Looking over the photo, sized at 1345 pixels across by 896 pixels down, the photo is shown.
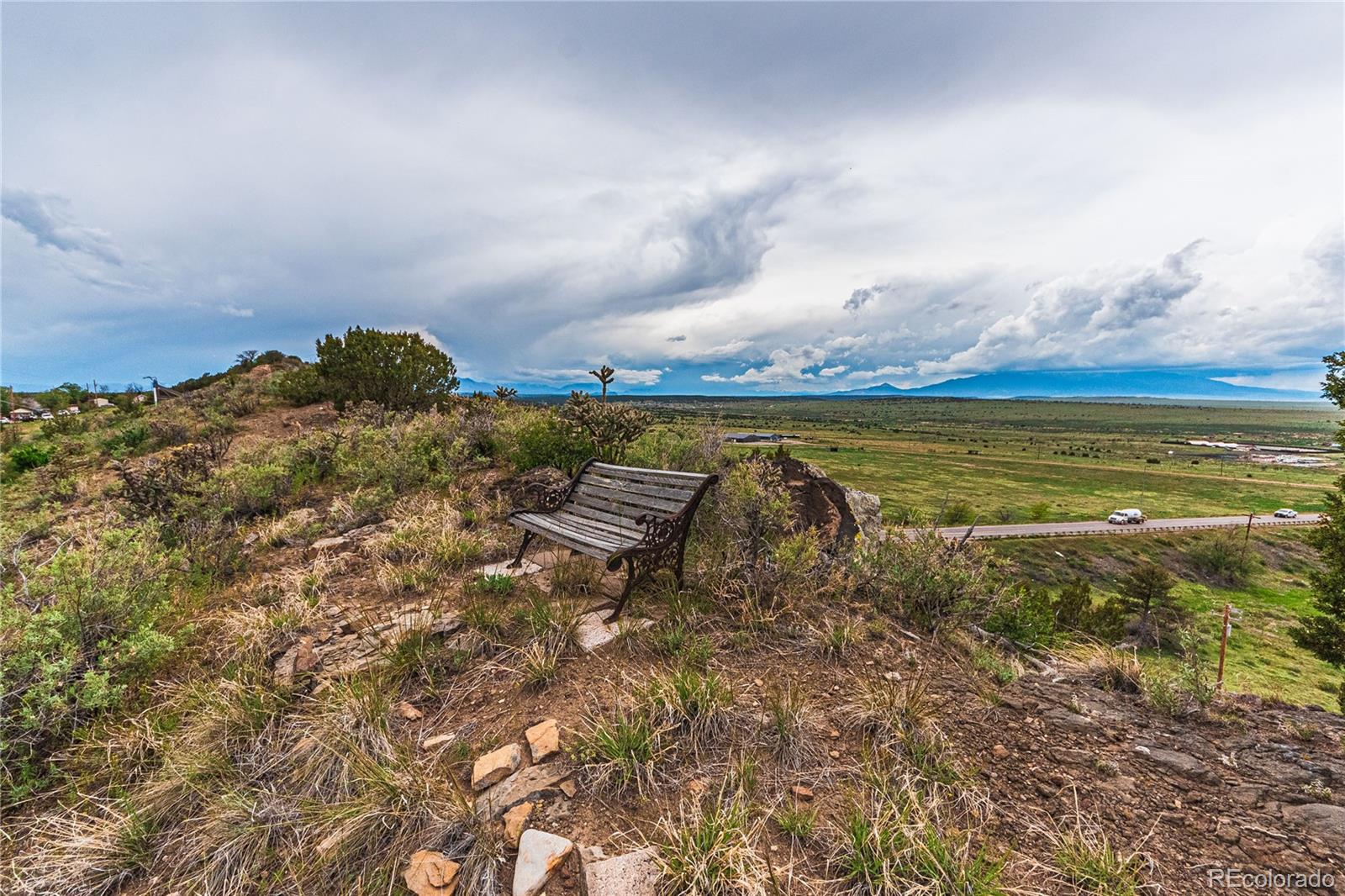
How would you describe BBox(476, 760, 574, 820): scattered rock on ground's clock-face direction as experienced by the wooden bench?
The scattered rock on ground is roughly at 11 o'clock from the wooden bench.

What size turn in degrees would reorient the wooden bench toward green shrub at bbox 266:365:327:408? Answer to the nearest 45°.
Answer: approximately 90° to its right

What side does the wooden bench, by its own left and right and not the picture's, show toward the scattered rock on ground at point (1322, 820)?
left

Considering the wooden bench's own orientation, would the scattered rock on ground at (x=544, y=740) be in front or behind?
in front

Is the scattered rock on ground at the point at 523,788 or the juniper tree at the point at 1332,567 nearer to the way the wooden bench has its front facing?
the scattered rock on ground

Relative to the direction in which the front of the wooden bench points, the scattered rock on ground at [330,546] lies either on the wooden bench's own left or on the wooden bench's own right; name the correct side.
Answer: on the wooden bench's own right

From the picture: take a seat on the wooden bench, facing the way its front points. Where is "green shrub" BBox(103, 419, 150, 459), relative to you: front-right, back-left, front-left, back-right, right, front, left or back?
right

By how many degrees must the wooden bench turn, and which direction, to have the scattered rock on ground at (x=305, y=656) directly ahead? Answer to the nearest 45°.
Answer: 0° — it already faces it

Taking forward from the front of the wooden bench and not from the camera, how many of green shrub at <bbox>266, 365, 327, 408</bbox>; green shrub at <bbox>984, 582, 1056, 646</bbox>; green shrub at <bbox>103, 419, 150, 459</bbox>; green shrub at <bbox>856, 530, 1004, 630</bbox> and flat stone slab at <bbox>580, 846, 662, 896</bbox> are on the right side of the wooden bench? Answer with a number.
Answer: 2

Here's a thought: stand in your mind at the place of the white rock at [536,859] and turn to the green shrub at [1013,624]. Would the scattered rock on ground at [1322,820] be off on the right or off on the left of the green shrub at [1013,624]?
right

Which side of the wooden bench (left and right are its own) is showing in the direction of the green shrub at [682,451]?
back

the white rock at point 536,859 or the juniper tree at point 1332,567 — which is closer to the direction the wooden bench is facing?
the white rock

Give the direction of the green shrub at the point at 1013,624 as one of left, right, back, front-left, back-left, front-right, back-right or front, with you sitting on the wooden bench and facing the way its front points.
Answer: back-left

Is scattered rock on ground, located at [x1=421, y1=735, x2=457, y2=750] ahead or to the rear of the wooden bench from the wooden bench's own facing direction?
ahead

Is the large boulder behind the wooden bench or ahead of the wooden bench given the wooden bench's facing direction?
behind

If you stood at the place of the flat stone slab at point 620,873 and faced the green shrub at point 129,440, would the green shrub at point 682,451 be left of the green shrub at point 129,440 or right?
right
